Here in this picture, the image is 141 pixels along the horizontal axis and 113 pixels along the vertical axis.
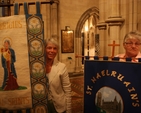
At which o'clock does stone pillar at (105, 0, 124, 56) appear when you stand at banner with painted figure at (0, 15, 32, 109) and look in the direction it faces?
The stone pillar is roughly at 8 o'clock from the banner with painted figure.

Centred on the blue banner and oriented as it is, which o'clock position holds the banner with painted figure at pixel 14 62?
The banner with painted figure is roughly at 3 o'clock from the blue banner.

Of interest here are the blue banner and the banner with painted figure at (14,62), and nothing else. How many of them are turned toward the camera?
2

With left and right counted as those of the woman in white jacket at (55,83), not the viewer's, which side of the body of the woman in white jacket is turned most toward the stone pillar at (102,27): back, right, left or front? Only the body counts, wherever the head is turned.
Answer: back

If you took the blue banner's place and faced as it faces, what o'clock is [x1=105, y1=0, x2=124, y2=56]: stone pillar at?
The stone pillar is roughly at 6 o'clock from the blue banner.

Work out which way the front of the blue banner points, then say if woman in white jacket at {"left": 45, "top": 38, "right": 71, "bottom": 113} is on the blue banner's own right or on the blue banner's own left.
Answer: on the blue banner's own right

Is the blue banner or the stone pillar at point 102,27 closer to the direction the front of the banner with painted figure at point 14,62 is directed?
the blue banner

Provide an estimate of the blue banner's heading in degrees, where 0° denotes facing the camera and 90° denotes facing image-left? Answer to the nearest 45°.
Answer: approximately 0°

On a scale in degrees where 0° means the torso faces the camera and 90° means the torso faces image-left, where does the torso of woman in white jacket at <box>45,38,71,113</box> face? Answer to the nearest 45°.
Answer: approximately 45°
